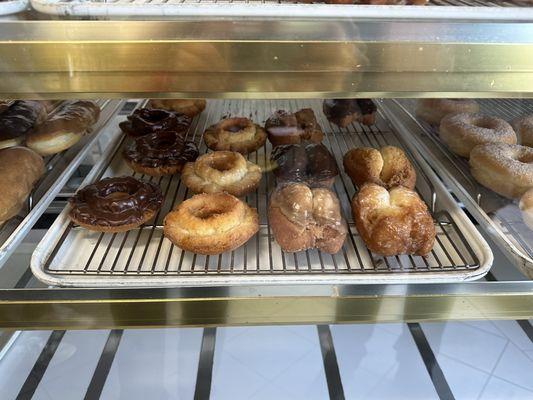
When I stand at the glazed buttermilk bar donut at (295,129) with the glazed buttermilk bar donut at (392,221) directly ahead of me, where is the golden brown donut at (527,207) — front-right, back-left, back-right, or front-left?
front-left

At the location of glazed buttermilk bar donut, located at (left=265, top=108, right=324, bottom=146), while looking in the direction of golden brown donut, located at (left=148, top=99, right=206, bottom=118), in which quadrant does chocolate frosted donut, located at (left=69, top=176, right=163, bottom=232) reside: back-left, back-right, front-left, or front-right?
front-left

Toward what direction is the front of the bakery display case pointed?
toward the camera

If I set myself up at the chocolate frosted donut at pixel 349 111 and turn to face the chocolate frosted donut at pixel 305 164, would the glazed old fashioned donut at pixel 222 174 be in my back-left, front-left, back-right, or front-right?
front-right
